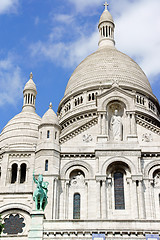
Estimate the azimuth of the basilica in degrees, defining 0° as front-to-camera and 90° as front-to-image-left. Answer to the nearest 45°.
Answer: approximately 0°
